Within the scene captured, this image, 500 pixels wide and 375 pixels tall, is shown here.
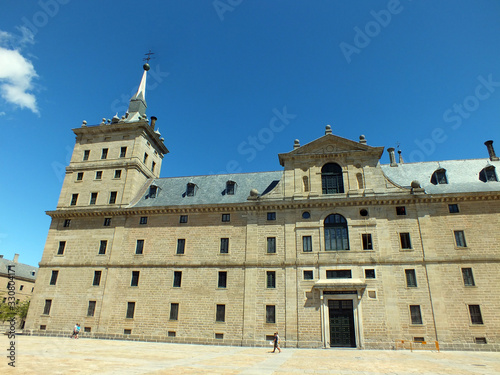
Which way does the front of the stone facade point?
toward the camera
